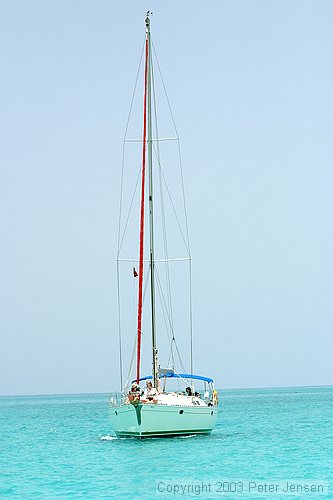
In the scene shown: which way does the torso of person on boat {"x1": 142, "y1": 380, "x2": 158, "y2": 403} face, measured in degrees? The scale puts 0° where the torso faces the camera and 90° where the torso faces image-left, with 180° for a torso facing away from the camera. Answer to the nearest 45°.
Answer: approximately 0°

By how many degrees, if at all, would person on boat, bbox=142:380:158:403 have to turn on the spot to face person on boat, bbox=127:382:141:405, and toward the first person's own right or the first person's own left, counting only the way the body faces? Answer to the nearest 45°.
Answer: approximately 45° to the first person's own right
